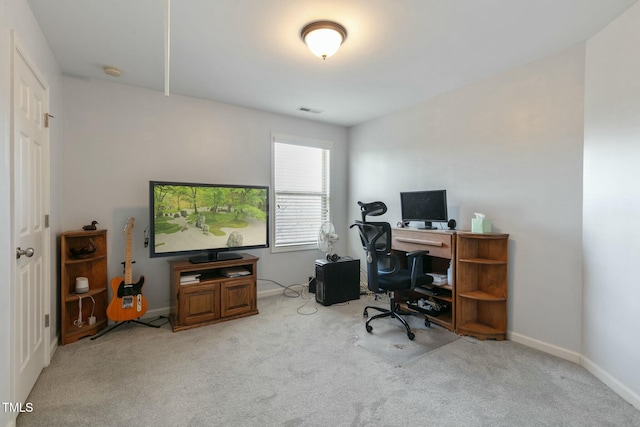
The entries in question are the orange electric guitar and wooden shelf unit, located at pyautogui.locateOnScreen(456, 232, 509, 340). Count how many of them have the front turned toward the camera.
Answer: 2

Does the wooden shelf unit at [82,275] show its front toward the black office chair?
yes

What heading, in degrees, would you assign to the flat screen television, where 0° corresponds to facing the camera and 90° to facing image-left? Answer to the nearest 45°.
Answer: approximately 315°

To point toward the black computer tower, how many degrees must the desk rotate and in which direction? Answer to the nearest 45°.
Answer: approximately 45° to its right

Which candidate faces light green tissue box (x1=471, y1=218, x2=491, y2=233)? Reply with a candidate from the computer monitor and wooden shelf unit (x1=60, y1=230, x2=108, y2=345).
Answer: the wooden shelf unit

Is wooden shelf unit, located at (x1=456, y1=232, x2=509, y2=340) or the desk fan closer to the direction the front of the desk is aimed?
the desk fan

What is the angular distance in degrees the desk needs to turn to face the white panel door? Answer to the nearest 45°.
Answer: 0° — it already faces it

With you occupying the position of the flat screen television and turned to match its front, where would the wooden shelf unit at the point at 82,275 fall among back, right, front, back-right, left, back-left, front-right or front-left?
back-right

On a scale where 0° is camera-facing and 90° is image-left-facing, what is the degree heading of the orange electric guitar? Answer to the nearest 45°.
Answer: approximately 0°
